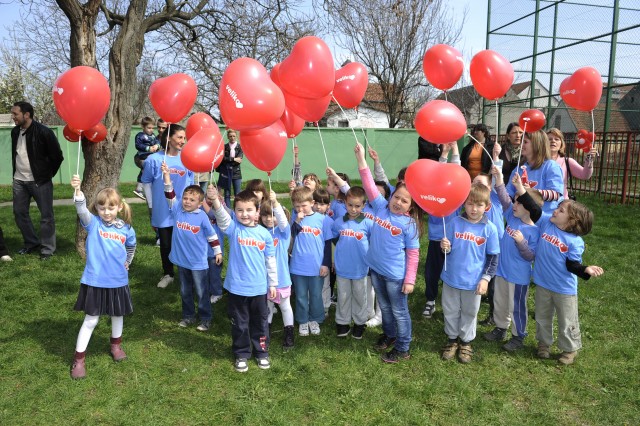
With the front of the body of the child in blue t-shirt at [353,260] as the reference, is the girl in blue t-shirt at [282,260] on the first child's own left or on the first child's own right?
on the first child's own right

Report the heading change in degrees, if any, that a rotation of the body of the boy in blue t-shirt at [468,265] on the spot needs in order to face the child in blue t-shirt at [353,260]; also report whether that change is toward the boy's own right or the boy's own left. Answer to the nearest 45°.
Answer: approximately 90° to the boy's own right

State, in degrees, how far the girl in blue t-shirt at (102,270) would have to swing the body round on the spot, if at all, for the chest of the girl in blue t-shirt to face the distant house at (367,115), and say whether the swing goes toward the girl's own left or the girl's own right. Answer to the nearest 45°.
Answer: approximately 135° to the girl's own left

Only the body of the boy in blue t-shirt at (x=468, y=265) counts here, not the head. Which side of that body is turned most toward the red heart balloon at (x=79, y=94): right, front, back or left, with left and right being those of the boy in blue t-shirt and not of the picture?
right

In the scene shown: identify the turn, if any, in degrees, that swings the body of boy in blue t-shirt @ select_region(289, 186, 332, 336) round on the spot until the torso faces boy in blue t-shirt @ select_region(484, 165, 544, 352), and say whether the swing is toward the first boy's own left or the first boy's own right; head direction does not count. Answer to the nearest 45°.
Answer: approximately 90° to the first boy's own left

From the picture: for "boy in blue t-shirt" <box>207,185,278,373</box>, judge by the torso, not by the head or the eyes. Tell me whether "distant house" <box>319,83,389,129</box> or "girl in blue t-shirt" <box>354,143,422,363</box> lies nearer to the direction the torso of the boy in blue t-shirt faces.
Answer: the girl in blue t-shirt

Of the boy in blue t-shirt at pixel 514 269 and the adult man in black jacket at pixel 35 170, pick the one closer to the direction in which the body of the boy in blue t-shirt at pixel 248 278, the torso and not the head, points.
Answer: the boy in blue t-shirt
